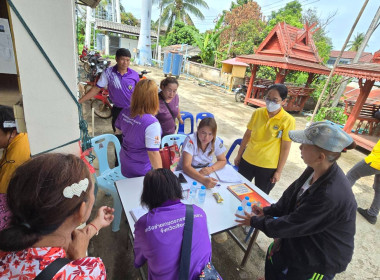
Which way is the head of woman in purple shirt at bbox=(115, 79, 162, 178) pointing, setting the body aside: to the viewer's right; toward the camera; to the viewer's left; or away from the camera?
away from the camera

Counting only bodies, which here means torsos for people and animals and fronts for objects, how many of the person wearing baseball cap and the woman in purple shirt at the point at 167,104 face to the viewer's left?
1

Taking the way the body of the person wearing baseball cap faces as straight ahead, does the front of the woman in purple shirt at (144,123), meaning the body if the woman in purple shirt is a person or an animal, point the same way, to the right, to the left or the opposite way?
to the right

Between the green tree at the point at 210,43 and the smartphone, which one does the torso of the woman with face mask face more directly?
the smartphone

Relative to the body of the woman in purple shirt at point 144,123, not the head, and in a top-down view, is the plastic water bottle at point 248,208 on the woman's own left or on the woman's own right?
on the woman's own right

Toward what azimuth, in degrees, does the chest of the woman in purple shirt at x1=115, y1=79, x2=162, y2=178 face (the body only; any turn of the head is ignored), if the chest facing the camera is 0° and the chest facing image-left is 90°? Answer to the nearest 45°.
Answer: approximately 225°

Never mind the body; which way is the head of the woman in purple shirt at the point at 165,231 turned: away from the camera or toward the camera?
away from the camera

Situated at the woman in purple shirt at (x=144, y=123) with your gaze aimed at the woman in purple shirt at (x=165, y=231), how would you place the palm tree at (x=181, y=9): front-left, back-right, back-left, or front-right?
back-left

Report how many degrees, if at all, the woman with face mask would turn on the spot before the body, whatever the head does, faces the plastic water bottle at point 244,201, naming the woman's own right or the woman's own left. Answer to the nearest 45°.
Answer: approximately 45° to the woman's own left

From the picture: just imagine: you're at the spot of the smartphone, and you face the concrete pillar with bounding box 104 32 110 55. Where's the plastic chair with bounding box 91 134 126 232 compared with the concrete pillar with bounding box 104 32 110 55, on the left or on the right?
left

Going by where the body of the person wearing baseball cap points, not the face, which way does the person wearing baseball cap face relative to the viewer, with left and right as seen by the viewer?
facing to the left of the viewer

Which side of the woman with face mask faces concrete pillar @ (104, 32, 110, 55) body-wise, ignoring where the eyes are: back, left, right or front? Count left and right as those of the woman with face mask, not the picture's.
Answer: right
